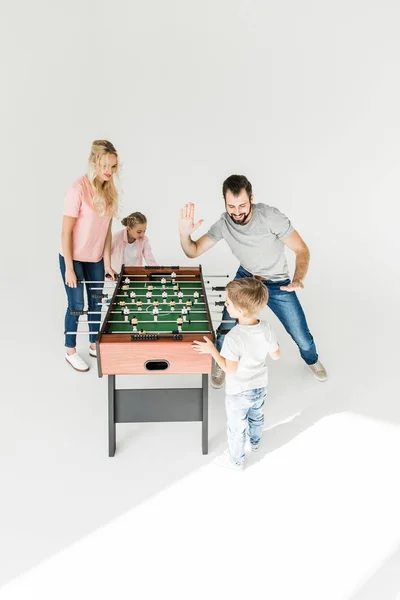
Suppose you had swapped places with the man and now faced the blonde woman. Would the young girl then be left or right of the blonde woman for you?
right

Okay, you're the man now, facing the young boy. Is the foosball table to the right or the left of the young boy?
right

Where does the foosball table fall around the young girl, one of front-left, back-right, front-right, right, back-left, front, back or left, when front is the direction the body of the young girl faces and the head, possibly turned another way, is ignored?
front-right

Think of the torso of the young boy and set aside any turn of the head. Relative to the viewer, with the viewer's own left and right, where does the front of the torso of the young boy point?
facing away from the viewer and to the left of the viewer

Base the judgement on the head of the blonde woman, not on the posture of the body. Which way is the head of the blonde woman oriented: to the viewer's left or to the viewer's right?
to the viewer's right

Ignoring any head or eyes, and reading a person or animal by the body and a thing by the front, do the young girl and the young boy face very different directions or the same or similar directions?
very different directions

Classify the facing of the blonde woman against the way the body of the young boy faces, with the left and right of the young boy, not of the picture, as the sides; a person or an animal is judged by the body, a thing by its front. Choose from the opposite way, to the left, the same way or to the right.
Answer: the opposite way

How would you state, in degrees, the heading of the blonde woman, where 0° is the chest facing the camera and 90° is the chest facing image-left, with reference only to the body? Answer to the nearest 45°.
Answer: approximately 315°

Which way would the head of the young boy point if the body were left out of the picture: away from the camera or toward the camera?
away from the camera

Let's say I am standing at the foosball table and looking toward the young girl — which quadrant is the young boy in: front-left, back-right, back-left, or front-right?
back-right

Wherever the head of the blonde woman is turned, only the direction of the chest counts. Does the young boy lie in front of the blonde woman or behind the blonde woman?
in front

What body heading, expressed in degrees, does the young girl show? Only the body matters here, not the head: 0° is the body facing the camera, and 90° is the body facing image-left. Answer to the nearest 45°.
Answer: approximately 315°

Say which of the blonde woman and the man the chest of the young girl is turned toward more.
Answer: the man

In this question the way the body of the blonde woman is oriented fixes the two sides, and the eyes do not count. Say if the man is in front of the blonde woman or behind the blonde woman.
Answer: in front

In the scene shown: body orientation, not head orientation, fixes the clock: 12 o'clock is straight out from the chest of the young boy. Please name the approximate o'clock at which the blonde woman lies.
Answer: The blonde woman is roughly at 12 o'clock from the young boy.
